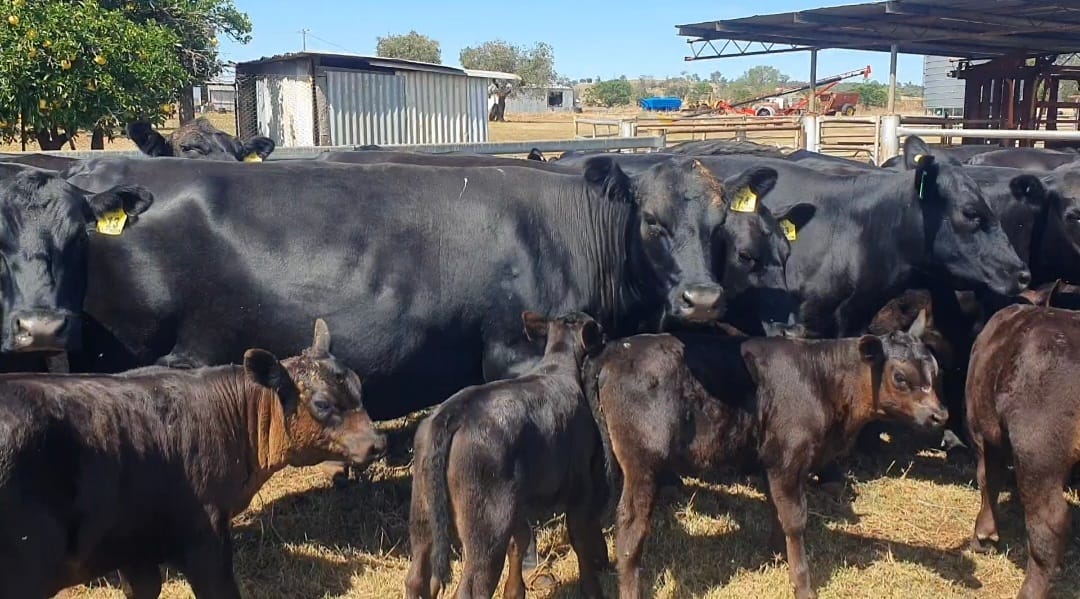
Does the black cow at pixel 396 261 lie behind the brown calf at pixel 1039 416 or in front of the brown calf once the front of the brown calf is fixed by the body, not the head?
behind

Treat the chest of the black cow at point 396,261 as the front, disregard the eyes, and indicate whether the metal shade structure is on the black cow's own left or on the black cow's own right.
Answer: on the black cow's own left

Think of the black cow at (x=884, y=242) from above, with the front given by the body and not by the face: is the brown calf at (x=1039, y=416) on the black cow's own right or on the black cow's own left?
on the black cow's own right

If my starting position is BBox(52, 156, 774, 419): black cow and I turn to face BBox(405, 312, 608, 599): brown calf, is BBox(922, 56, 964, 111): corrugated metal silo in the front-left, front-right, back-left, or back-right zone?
back-left

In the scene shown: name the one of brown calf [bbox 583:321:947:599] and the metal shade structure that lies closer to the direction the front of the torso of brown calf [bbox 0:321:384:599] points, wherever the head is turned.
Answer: the brown calf

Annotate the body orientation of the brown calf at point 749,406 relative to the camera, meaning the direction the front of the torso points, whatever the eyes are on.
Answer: to the viewer's right

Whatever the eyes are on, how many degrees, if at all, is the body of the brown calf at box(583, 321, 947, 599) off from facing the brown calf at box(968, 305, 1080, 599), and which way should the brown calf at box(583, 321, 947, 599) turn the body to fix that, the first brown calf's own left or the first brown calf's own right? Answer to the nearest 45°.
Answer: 0° — it already faces it

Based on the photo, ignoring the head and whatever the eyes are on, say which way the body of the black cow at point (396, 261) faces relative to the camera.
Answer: to the viewer's right

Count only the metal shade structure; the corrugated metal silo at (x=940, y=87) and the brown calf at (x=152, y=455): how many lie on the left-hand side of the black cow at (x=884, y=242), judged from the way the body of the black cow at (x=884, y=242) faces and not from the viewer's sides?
2

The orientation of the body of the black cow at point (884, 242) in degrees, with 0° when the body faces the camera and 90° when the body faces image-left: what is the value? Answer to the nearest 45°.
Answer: approximately 270°

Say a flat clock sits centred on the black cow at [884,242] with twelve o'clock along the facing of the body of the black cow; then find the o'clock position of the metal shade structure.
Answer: The metal shade structure is roughly at 9 o'clock from the black cow.

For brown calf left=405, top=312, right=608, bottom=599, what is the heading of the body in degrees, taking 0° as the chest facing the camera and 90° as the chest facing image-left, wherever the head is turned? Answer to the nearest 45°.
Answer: approximately 225°

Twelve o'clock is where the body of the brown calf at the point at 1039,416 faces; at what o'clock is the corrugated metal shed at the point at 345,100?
The corrugated metal shed is roughly at 9 o'clock from the brown calf.
